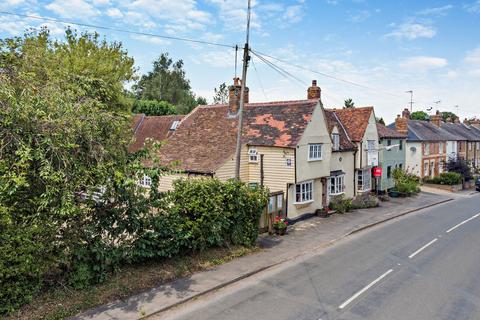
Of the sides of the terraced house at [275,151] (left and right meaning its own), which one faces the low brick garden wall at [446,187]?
left

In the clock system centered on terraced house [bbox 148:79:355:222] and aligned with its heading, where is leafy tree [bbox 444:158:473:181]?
The leafy tree is roughly at 9 o'clock from the terraced house.

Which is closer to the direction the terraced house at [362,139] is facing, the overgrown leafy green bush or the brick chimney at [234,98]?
the overgrown leafy green bush

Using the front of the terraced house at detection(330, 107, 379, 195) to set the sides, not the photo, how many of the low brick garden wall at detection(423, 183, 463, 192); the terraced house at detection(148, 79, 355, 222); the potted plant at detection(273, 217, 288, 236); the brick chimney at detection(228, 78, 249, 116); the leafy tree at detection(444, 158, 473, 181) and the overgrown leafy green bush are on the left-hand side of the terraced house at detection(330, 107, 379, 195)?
2

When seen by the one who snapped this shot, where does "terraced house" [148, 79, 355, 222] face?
facing the viewer and to the right of the viewer

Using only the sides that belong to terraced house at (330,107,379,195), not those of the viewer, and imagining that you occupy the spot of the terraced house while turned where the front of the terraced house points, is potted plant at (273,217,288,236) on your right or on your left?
on your right

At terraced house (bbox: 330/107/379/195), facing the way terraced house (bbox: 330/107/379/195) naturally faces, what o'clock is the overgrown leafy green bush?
The overgrown leafy green bush is roughly at 2 o'clock from the terraced house.

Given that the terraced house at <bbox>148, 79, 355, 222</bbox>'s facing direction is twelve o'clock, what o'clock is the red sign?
The red sign is roughly at 9 o'clock from the terraced house.

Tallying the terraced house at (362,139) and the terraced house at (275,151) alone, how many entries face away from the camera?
0

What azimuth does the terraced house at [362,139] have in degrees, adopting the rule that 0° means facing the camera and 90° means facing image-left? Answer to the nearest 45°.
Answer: approximately 315°

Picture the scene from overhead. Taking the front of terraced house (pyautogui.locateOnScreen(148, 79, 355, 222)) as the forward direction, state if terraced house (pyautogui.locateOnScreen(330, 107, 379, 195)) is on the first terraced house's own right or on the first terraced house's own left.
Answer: on the first terraced house's own left
